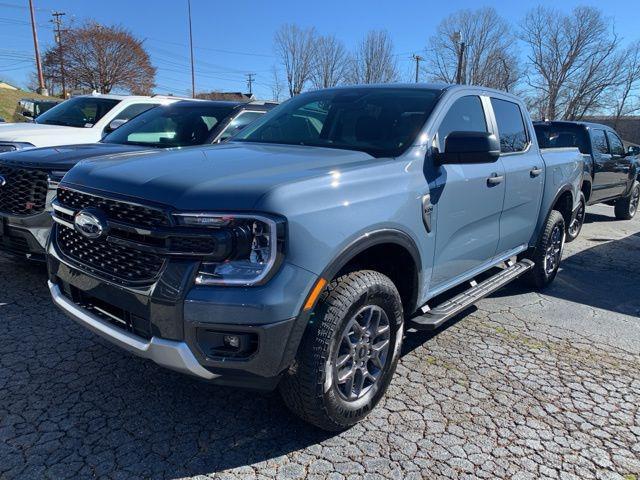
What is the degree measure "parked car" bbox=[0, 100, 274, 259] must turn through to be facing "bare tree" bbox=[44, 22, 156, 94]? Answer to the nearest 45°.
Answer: approximately 135° to its right

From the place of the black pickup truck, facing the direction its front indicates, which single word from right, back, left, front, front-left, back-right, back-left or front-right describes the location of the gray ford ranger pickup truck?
back-right

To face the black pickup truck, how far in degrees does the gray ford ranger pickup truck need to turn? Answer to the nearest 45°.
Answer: approximately 180°

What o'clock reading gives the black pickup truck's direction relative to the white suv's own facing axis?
The black pickup truck is roughly at 8 o'clock from the white suv.

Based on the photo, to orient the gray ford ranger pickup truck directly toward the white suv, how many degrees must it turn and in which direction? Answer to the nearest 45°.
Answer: approximately 90° to its right

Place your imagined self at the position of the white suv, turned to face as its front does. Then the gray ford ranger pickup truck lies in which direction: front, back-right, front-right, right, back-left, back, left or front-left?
front-left

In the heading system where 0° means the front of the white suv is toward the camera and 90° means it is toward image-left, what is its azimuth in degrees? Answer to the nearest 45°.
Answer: approximately 45°

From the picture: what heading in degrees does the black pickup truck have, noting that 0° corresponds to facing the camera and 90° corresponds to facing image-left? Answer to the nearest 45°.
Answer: approximately 225°

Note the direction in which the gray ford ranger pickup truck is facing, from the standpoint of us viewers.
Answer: facing the viewer and to the left of the viewer

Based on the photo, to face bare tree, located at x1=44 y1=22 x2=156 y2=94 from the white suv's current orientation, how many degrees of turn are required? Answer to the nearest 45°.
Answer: approximately 135° to its right

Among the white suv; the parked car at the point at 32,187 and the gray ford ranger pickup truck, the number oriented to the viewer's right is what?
0

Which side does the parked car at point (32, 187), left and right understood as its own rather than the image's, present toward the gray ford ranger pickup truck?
left
